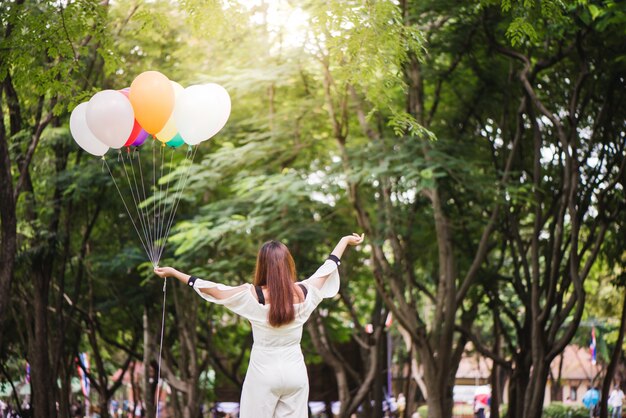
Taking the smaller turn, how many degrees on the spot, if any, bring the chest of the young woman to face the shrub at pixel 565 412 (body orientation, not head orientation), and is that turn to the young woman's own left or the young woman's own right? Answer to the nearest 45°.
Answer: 0° — they already face it

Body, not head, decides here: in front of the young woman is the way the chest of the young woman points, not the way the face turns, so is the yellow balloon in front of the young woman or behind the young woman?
in front

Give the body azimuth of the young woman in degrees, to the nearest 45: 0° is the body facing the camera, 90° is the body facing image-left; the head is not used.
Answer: approximately 180°

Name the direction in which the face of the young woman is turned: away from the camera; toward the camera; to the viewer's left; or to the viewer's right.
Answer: away from the camera
